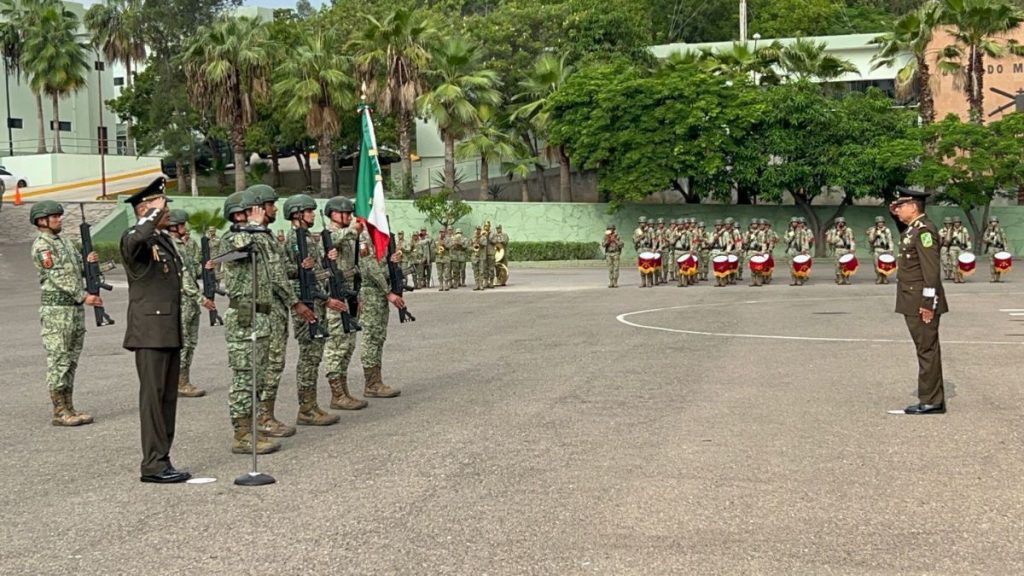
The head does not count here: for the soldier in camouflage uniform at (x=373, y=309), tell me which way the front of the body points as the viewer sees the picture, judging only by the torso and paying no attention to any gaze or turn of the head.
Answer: to the viewer's right

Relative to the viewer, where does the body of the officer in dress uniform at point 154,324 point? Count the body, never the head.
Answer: to the viewer's right

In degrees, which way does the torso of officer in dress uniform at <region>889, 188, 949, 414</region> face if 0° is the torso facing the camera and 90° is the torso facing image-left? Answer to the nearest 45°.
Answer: approximately 90°

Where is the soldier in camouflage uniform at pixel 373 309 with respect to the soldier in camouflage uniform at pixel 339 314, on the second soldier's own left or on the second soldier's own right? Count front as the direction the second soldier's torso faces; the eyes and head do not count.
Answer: on the second soldier's own left

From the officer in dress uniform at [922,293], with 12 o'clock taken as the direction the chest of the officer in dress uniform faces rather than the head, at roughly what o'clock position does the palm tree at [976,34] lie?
The palm tree is roughly at 3 o'clock from the officer in dress uniform.

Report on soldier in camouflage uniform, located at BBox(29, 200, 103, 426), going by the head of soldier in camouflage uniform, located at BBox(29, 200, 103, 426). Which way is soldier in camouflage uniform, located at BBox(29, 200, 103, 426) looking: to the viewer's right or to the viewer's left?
to the viewer's right

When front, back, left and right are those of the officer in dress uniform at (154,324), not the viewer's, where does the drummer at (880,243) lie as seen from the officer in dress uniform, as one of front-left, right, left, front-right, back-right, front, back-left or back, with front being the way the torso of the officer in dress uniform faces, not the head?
front-left

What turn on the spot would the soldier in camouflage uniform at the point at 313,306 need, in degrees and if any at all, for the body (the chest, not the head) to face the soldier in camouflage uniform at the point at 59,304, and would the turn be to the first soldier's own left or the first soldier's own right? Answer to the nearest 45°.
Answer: approximately 180°

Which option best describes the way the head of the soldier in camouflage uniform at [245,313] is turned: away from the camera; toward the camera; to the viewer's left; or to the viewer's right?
to the viewer's right

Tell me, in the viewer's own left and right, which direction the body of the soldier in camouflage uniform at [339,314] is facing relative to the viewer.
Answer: facing to the right of the viewer

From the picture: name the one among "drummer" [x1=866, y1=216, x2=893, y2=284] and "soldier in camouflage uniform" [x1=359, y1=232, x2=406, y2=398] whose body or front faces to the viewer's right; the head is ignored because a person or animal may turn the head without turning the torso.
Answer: the soldier in camouflage uniform

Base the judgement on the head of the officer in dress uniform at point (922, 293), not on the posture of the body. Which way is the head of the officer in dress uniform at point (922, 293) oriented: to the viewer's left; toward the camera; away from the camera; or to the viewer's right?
to the viewer's left

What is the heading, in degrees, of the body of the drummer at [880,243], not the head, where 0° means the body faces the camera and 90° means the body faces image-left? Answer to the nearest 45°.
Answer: approximately 0°

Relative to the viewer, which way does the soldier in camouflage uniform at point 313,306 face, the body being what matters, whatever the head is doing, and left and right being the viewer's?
facing to the right of the viewer
